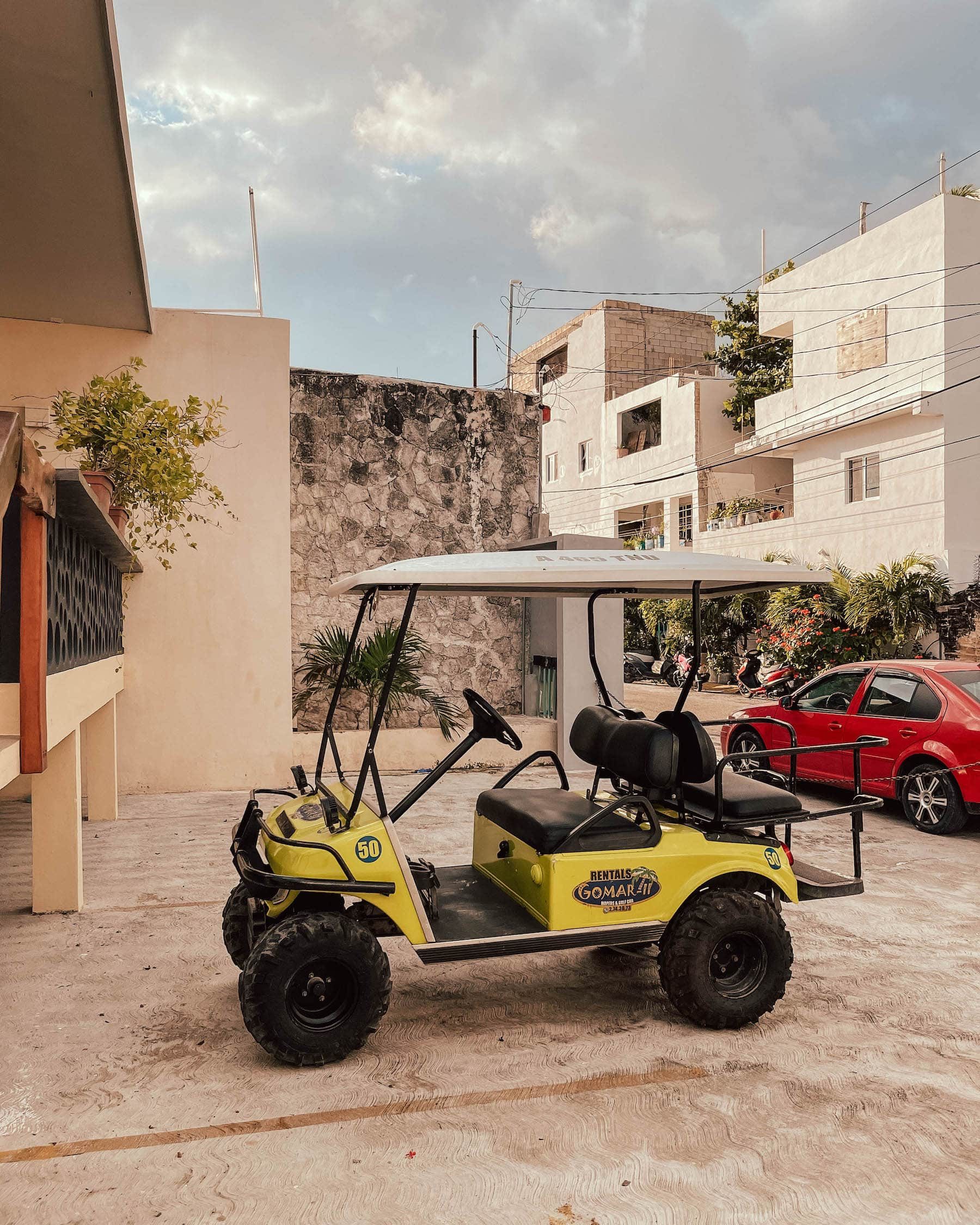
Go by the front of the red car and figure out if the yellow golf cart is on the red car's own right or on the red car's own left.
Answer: on the red car's own left

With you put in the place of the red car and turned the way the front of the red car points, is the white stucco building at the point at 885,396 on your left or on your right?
on your right

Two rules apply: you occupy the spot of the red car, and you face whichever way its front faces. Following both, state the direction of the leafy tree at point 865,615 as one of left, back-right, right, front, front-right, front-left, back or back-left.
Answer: front-right

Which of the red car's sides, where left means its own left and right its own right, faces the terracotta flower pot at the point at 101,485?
left

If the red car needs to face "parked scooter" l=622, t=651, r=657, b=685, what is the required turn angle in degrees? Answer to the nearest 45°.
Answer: approximately 45° to its right

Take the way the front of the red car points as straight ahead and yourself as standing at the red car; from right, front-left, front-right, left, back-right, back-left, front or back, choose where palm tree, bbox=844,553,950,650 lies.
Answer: front-right

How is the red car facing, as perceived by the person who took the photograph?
facing away from the viewer and to the left of the viewer

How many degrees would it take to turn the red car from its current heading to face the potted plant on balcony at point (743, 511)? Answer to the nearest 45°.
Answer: approximately 45° to its right

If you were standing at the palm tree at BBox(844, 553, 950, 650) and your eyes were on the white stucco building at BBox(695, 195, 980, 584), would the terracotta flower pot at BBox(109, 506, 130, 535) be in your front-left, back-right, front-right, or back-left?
back-left

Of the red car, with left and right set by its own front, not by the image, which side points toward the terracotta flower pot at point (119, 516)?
left
